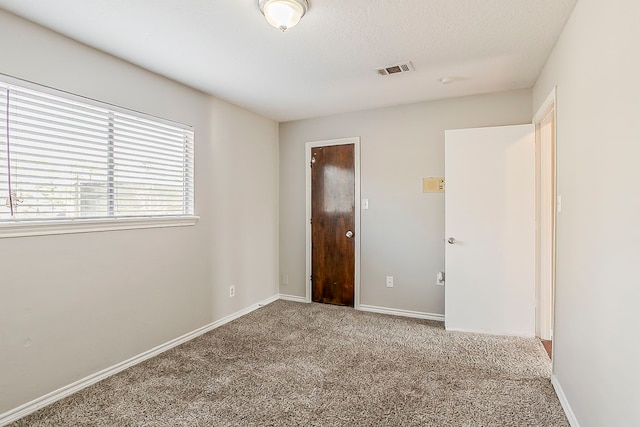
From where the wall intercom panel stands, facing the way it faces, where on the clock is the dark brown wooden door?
The dark brown wooden door is roughly at 3 o'clock from the wall intercom panel.

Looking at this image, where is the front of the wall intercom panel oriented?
toward the camera

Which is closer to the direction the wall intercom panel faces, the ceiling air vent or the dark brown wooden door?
the ceiling air vent

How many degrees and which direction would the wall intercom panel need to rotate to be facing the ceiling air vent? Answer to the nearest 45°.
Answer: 0° — it already faces it

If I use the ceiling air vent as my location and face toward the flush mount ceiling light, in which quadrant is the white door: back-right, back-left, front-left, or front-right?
back-left

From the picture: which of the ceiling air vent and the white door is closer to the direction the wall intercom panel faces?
the ceiling air vent

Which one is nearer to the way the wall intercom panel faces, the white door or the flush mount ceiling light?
the flush mount ceiling light

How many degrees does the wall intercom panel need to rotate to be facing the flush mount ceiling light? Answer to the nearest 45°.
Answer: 0° — it already faces it

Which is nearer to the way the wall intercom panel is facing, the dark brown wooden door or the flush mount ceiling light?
the flush mount ceiling light
